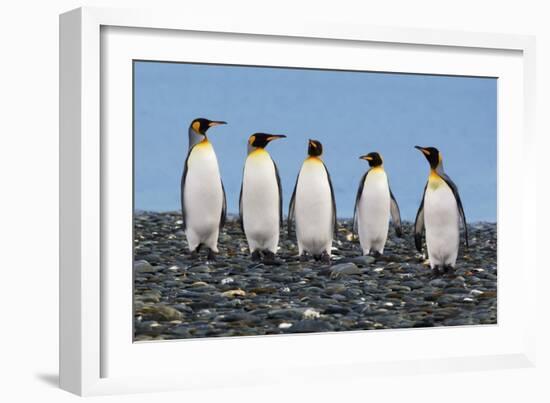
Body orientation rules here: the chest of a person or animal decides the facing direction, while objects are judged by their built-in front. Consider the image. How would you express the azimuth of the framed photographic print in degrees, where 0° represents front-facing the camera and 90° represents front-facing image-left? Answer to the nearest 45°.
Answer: approximately 315°
